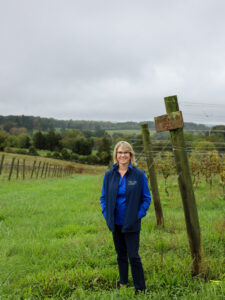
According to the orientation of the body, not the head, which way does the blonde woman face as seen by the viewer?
toward the camera

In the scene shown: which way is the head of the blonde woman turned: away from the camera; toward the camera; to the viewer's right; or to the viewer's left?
toward the camera
